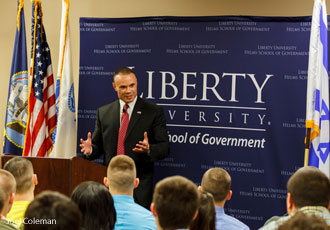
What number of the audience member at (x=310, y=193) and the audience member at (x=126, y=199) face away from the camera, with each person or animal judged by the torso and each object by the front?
2

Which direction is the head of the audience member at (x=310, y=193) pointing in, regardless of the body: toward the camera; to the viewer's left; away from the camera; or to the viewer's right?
away from the camera

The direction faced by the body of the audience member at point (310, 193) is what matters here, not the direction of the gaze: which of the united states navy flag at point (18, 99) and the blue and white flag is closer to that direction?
the blue and white flag

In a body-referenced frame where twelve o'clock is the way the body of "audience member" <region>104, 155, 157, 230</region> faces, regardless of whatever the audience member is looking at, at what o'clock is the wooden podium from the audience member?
The wooden podium is roughly at 11 o'clock from the audience member.

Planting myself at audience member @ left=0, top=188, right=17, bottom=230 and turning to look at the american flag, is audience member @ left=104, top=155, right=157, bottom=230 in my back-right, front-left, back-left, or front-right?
front-right

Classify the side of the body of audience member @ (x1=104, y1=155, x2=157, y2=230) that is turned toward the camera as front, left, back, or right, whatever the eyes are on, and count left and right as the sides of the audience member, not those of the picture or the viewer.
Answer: back

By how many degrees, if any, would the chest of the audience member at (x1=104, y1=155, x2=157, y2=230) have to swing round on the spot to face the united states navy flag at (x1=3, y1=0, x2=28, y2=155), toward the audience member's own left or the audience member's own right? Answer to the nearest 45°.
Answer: approximately 45° to the audience member's own left

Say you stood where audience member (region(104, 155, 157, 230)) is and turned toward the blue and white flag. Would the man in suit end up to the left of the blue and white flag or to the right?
left

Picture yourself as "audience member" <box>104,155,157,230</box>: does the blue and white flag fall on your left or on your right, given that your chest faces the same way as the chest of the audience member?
on your right

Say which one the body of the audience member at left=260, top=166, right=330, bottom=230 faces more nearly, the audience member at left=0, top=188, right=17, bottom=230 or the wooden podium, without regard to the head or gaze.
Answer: the wooden podium

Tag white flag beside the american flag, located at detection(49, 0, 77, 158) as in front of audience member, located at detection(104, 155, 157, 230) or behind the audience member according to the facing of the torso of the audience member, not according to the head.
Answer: in front

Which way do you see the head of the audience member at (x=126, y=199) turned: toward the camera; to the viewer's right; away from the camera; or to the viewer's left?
away from the camera

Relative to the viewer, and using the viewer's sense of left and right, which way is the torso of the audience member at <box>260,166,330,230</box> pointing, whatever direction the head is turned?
facing away from the viewer

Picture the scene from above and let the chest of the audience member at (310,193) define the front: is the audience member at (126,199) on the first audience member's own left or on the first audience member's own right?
on the first audience member's own left

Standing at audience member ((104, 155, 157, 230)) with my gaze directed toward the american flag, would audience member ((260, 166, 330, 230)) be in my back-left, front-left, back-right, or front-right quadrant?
back-right
